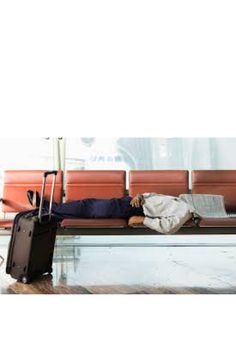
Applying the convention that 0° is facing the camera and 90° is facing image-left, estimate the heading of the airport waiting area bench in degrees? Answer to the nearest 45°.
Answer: approximately 0°
